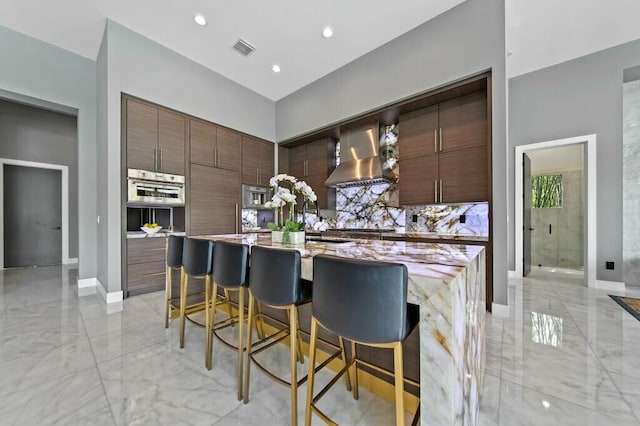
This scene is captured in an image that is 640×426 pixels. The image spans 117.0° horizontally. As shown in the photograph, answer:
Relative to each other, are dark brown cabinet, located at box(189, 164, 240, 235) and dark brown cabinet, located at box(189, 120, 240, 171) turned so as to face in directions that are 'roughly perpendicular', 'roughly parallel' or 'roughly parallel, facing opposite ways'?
roughly parallel

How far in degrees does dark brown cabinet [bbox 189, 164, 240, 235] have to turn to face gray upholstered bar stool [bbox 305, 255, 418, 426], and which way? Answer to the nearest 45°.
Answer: approximately 45° to its right

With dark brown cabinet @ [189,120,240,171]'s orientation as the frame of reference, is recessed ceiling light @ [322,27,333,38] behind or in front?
in front

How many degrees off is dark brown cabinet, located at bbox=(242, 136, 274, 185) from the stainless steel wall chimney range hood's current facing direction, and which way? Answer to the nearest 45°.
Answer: approximately 45° to its right

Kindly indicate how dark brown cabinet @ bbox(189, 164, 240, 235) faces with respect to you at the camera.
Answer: facing the viewer and to the right of the viewer

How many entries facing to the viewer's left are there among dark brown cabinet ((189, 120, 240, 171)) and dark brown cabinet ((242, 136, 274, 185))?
0

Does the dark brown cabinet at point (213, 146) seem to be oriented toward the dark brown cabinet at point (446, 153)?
yes

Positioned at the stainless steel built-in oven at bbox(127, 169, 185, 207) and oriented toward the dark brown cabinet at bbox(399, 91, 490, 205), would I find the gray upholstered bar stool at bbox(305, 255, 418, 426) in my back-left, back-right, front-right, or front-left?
front-right

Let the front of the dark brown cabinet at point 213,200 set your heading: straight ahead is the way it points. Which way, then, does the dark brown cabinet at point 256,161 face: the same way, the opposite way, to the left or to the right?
the same way

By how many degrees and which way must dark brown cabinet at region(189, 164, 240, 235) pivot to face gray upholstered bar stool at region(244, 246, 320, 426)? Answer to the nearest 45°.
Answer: approximately 45° to its right

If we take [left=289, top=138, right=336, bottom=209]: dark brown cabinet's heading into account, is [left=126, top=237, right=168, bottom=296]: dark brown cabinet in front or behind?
in front

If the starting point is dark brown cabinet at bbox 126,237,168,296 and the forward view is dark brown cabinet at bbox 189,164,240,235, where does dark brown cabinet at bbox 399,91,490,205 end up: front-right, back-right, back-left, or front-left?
front-right

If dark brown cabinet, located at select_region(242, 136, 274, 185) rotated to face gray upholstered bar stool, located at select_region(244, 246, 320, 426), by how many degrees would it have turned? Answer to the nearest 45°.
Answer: approximately 45° to its right

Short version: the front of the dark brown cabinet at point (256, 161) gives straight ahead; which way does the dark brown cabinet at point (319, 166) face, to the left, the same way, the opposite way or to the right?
to the right

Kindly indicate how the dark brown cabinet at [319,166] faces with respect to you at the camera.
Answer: facing the viewer and to the left of the viewer

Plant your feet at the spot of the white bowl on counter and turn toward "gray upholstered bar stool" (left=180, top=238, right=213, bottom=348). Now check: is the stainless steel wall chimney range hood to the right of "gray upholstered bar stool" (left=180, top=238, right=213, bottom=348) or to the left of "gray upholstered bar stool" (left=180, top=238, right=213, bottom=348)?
left
